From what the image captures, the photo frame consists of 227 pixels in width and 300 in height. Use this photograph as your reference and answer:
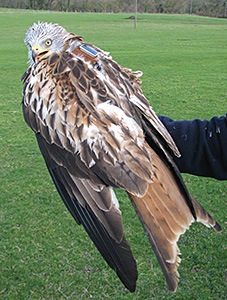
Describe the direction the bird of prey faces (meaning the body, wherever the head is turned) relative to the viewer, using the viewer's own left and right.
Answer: facing away from the viewer and to the left of the viewer
